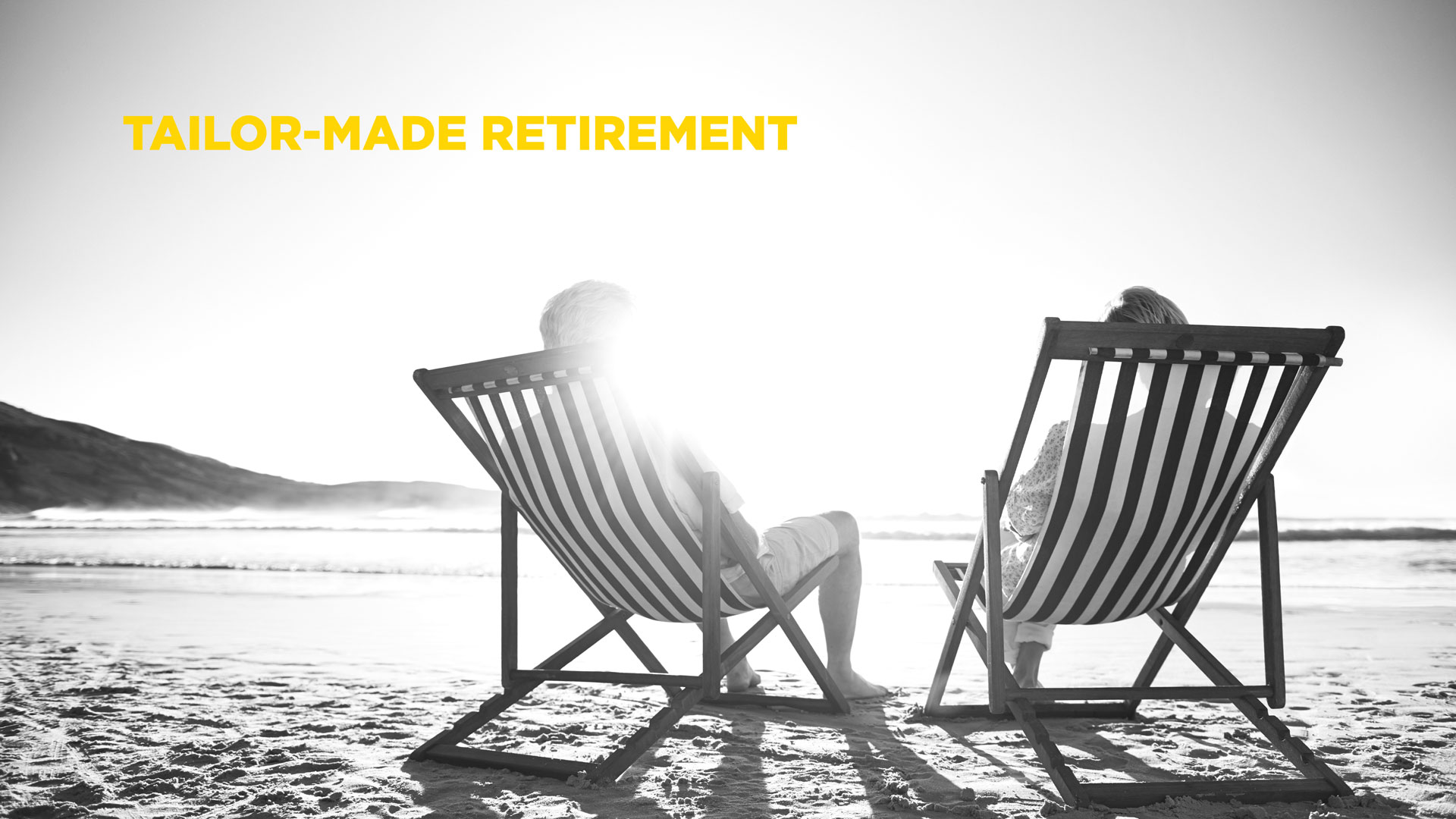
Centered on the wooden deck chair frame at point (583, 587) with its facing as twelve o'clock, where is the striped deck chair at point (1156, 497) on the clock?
The striped deck chair is roughly at 2 o'clock from the wooden deck chair frame.

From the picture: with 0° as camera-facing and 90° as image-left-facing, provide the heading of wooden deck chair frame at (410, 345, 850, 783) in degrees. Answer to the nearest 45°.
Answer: approximately 225°
